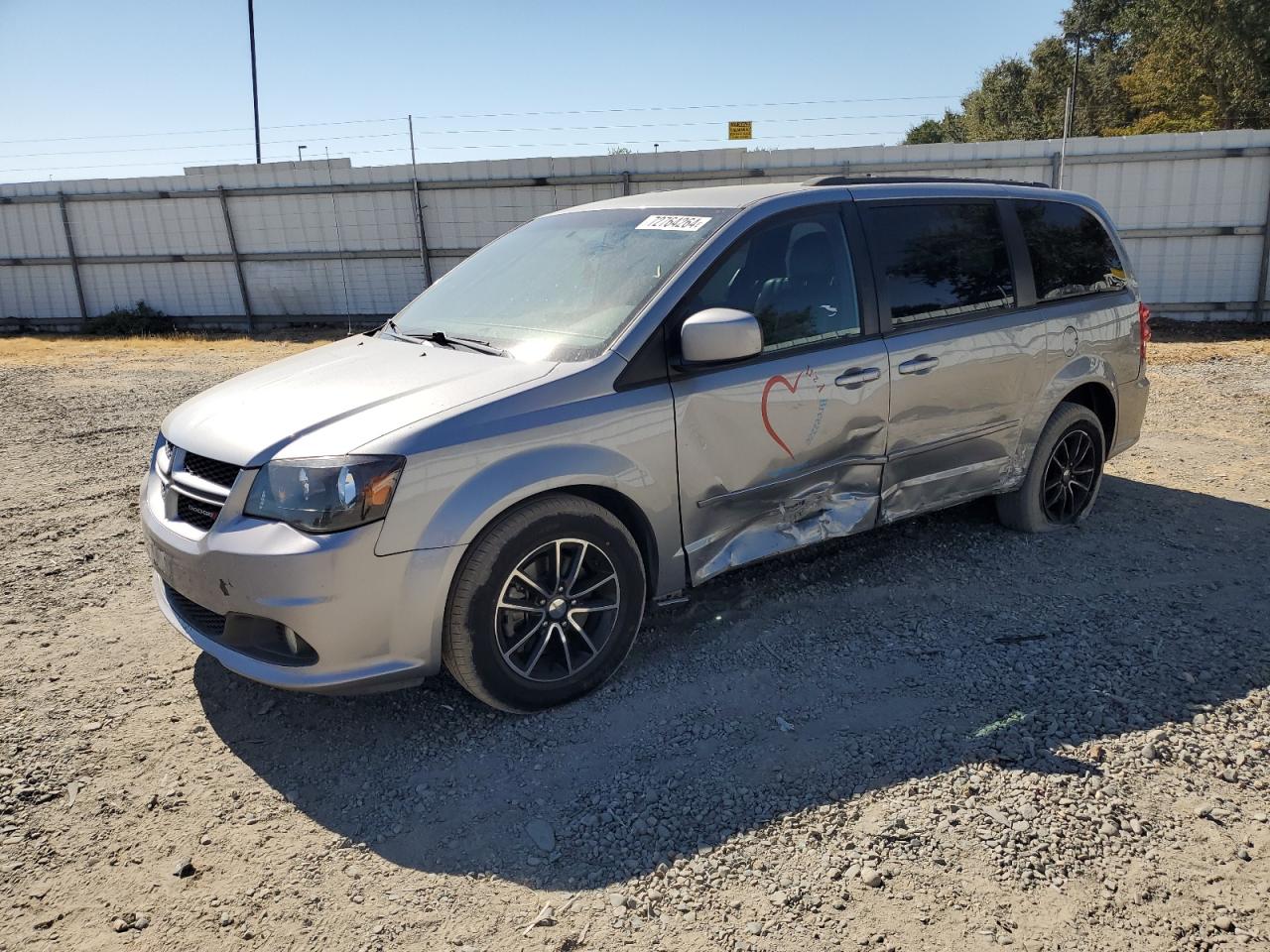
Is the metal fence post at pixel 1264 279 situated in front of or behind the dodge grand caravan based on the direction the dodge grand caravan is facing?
behind

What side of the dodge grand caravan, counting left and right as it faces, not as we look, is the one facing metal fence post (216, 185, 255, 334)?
right

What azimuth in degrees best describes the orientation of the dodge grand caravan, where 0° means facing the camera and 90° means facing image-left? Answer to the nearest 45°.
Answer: approximately 45°

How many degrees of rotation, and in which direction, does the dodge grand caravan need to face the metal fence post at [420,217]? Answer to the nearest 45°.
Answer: approximately 135° to its right

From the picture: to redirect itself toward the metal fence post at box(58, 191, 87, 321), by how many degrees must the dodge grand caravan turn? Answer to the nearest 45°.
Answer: approximately 90° to its right

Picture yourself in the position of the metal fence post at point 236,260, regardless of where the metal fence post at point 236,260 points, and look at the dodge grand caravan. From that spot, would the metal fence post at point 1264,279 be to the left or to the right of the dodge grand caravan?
left
